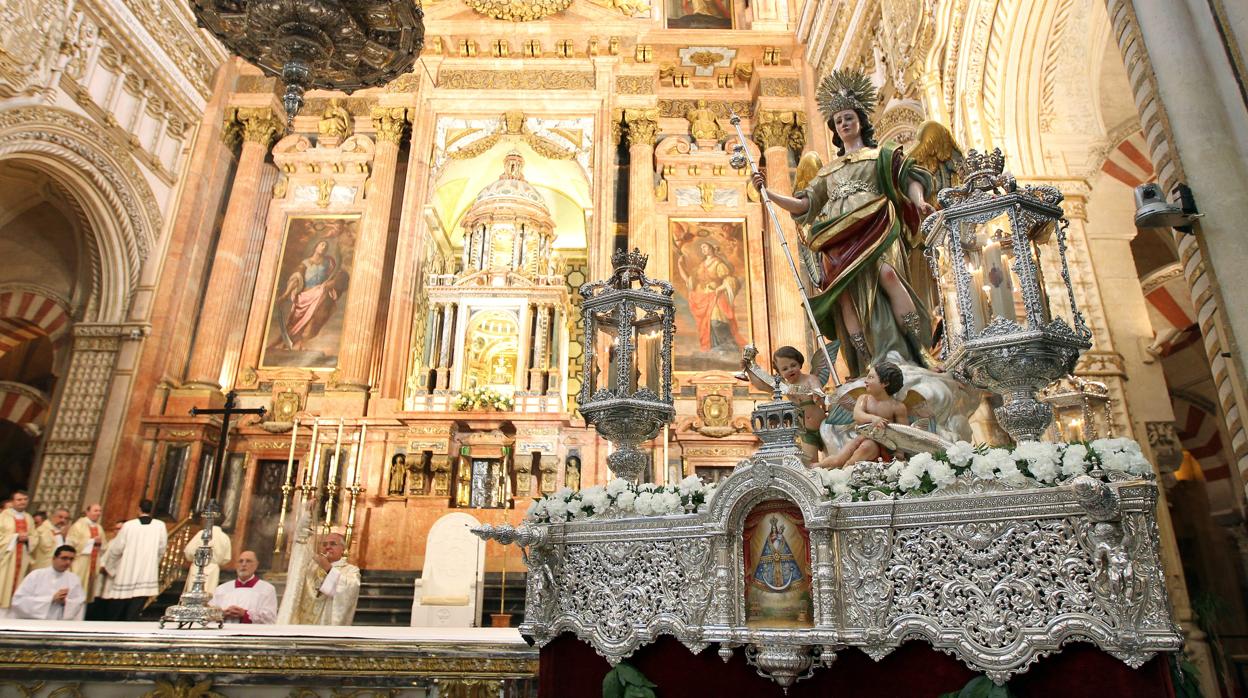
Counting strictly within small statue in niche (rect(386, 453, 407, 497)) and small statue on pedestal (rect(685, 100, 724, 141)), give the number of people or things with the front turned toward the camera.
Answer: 2

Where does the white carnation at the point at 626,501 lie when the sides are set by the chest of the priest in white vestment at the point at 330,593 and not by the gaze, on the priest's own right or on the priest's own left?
on the priest's own left

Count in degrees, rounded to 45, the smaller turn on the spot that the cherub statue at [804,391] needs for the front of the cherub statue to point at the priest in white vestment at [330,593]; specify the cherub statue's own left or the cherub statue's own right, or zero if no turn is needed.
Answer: approximately 90° to the cherub statue's own right

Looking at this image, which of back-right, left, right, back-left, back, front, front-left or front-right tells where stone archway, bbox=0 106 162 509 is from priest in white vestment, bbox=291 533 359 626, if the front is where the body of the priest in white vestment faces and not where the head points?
right

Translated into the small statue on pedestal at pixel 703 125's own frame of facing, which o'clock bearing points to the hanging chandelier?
The hanging chandelier is roughly at 1 o'clock from the small statue on pedestal.

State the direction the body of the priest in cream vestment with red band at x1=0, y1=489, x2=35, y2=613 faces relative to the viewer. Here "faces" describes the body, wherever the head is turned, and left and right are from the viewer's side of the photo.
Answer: facing the viewer and to the right of the viewer

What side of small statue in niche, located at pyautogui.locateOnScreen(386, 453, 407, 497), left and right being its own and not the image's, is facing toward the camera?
front

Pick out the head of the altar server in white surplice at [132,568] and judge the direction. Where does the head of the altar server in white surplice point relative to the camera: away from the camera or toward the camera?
away from the camera

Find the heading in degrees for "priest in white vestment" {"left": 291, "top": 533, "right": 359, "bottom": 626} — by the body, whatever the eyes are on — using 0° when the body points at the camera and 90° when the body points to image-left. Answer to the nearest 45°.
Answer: approximately 45°

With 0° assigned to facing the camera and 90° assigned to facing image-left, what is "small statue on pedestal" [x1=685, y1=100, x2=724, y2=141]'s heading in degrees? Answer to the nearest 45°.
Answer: approximately 0°
